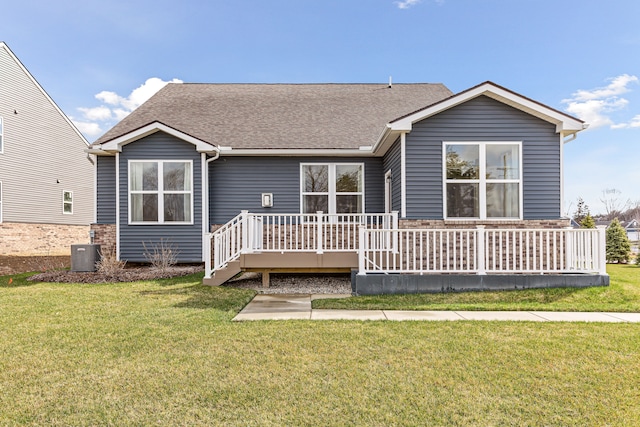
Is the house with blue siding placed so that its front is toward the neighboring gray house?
no
